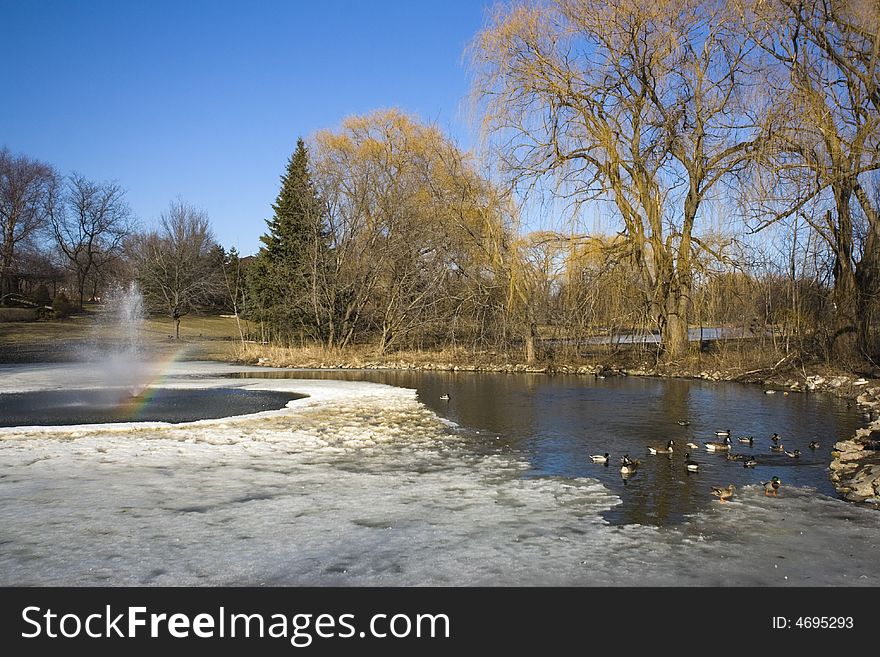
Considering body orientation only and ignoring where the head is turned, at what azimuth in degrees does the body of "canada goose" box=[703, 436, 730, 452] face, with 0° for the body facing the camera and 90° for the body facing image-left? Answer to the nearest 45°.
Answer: approximately 270°

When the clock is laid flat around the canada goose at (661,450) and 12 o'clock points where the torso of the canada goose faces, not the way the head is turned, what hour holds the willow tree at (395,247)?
The willow tree is roughly at 8 o'clock from the canada goose.

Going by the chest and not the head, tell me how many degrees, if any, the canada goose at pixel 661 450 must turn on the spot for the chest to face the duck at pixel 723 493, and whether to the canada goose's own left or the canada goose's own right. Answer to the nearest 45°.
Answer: approximately 90° to the canada goose's own right

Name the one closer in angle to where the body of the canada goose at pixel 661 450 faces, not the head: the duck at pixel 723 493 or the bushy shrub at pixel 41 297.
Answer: the duck
